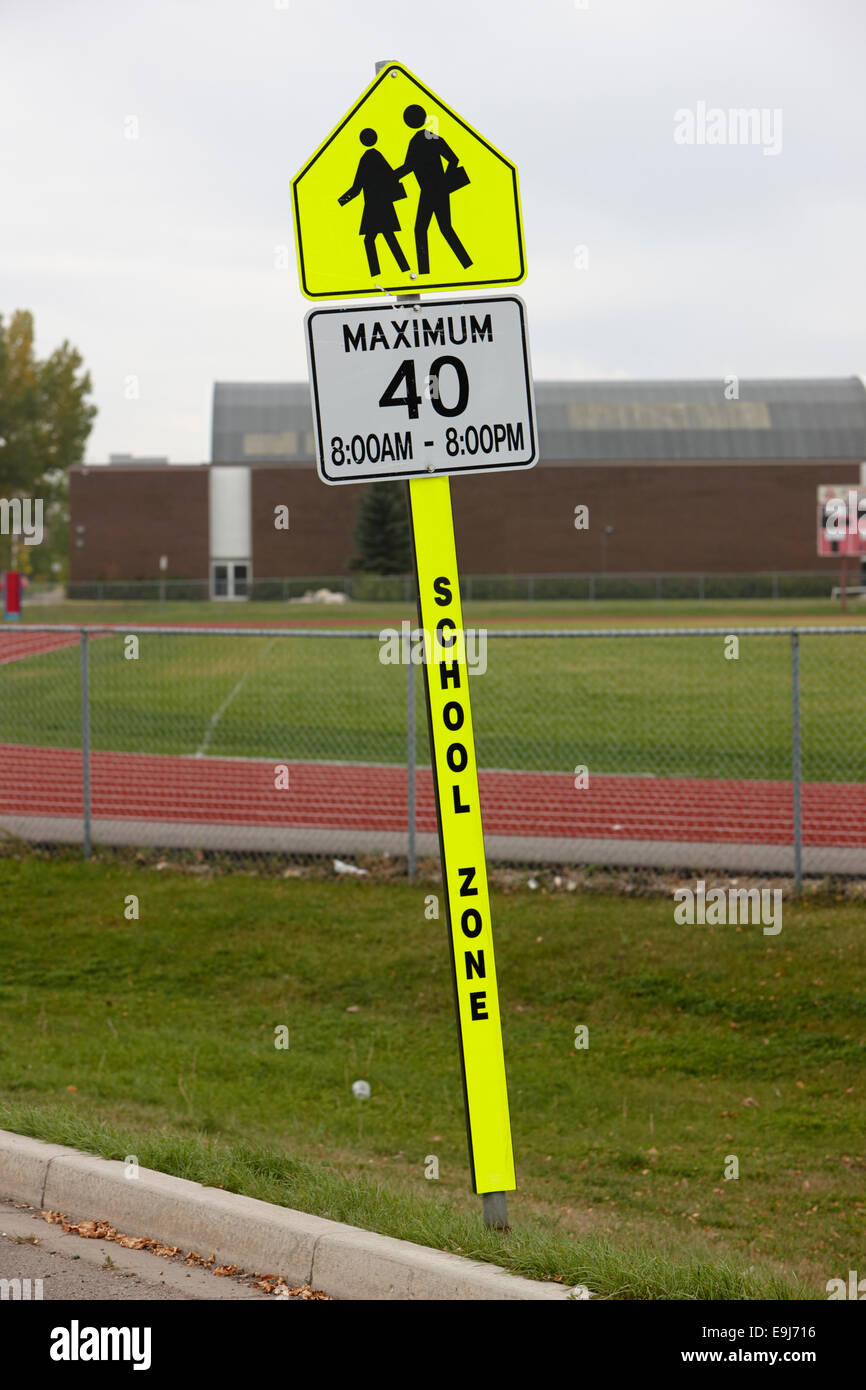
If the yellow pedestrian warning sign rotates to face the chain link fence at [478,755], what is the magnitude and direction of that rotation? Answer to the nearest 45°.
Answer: approximately 180°

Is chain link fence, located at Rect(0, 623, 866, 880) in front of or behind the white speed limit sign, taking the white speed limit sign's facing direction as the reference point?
behind

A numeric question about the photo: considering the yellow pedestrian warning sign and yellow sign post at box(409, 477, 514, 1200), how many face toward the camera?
2

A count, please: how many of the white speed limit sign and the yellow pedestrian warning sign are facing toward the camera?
2

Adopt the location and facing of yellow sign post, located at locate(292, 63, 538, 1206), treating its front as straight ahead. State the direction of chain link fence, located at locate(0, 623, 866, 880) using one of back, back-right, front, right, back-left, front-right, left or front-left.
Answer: back

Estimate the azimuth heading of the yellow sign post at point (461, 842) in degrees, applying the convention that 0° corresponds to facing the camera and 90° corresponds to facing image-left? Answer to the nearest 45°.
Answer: approximately 0°
